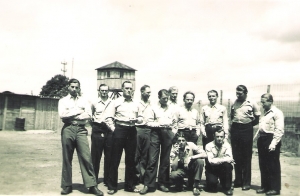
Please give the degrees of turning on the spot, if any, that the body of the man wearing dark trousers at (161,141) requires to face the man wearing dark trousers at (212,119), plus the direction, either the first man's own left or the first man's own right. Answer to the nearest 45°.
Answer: approximately 135° to the first man's own left

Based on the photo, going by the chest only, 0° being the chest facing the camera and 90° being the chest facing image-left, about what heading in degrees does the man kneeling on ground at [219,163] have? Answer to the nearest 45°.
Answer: approximately 0°

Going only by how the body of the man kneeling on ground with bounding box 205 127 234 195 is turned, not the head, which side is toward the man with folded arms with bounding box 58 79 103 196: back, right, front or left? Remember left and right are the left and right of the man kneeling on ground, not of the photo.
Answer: right

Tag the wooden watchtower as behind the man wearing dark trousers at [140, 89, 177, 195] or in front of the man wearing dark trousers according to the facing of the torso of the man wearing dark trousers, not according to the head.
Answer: behind

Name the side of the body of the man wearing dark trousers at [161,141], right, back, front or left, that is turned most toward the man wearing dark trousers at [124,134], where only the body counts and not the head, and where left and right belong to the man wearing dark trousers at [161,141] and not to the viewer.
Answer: right
